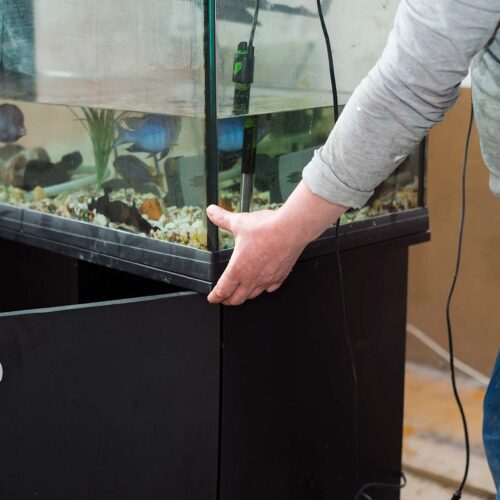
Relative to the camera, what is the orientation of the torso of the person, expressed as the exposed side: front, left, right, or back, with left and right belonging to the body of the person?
left

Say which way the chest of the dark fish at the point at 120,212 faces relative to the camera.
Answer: to the viewer's left

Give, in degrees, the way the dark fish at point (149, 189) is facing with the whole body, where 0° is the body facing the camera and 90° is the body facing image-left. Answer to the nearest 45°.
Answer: approximately 90°

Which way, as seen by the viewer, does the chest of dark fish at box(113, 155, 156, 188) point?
to the viewer's left

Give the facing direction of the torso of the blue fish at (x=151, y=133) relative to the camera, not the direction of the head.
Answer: to the viewer's right
